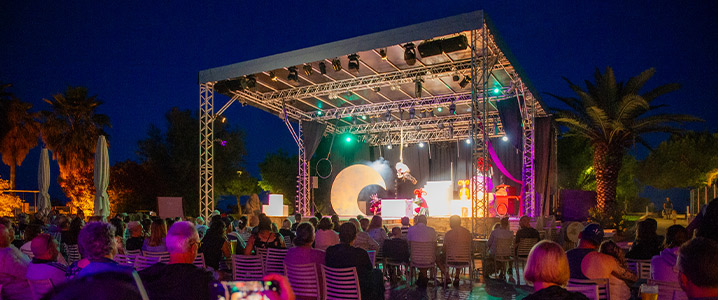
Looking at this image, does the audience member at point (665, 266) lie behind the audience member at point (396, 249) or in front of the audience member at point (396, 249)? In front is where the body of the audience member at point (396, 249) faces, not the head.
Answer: behind

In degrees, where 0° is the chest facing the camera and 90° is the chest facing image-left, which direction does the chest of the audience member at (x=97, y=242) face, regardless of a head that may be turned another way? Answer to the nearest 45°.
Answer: approximately 225°

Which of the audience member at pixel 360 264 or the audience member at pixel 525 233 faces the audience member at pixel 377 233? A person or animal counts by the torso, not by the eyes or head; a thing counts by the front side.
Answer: the audience member at pixel 360 264

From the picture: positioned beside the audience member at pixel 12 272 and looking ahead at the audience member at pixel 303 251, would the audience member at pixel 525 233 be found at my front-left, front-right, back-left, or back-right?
front-left

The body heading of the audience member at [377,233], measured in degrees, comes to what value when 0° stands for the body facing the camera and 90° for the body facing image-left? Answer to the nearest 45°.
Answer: approximately 180°

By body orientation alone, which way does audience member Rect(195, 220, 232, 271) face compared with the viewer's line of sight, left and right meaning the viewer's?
facing away from the viewer and to the right of the viewer

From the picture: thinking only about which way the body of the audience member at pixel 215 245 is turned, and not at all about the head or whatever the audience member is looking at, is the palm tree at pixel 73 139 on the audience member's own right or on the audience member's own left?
on the audience member's own left

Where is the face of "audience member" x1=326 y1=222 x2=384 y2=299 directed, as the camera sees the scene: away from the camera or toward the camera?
away from the camera

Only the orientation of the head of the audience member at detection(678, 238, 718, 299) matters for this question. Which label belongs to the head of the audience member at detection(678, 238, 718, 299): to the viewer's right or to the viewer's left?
to the viewer's left

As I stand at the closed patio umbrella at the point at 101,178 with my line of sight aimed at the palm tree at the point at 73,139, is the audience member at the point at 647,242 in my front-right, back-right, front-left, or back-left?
back-right

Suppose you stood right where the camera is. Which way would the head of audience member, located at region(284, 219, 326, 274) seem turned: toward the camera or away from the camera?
away from the camera
